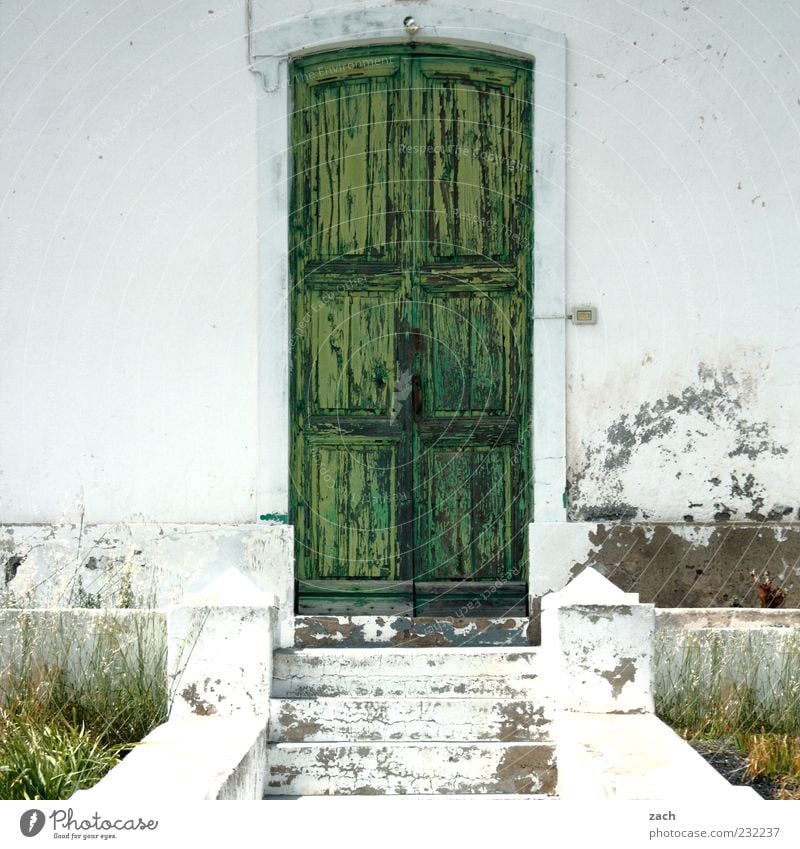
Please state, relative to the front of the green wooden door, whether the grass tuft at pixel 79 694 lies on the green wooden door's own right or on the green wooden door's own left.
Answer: on the green wooden door's own right

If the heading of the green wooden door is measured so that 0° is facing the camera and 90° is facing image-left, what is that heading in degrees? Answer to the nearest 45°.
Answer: approximately 0°

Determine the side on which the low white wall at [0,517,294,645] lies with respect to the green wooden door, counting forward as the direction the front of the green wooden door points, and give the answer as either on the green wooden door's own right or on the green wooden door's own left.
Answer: on the green wooden door's own right

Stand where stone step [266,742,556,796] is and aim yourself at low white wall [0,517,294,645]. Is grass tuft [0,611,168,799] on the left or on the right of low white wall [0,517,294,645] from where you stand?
left
